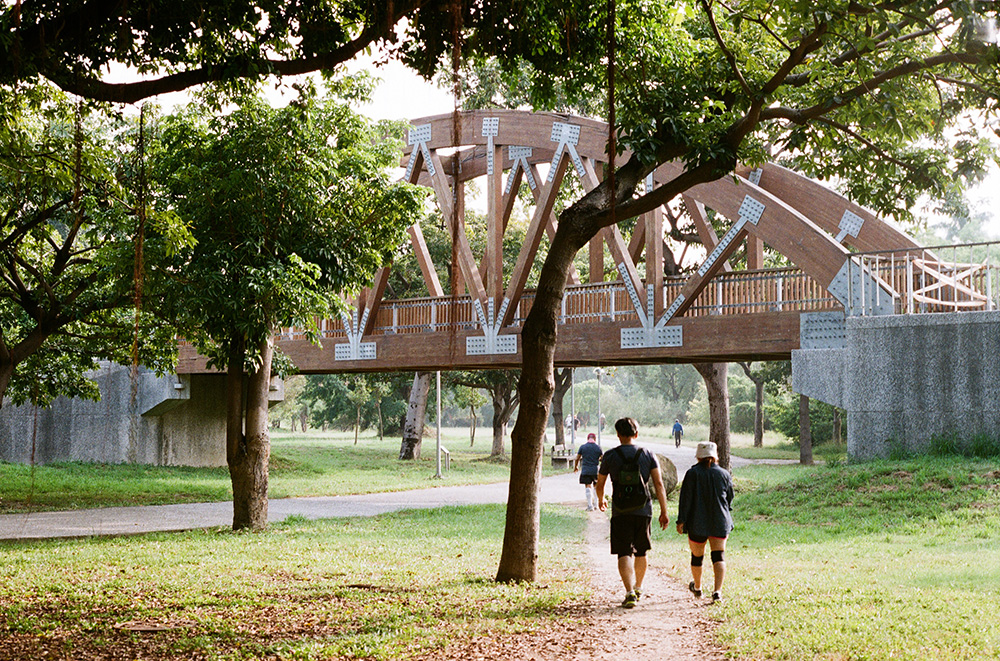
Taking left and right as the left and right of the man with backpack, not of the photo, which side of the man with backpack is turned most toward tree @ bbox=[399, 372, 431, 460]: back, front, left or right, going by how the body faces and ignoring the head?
front

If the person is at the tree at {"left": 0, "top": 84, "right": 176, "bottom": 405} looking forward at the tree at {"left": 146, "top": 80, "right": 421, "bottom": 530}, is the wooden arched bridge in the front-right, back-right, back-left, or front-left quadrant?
front-left

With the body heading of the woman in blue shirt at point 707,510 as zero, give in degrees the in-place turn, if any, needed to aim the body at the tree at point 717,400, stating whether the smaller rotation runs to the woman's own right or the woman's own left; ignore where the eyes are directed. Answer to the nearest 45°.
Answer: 0° — they already face it

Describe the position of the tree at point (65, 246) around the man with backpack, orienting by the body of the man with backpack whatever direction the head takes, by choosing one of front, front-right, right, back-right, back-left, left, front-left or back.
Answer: front-left

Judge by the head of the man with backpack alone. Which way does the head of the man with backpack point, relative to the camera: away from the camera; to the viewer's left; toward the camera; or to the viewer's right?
away from the camera

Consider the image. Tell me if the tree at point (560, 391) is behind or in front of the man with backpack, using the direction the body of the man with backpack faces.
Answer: in front

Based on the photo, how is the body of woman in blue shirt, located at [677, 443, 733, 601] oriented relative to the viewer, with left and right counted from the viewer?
facing away from the viewer

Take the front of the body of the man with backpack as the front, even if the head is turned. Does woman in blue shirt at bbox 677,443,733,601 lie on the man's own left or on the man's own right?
on the man's own right

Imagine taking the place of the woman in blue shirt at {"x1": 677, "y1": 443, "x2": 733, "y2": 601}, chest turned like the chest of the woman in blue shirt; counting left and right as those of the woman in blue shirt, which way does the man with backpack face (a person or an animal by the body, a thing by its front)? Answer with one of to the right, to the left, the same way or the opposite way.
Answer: the same way

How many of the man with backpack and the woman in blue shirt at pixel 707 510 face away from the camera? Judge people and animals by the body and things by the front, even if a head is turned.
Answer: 2

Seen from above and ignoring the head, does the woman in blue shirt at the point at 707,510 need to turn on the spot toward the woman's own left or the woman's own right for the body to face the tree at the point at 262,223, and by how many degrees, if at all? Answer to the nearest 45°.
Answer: approximately 45° to the woman's own left

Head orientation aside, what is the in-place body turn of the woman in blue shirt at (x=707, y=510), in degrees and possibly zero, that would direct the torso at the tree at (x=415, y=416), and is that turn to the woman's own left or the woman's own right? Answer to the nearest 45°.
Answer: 0° — they already face it

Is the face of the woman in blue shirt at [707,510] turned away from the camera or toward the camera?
away from the camera

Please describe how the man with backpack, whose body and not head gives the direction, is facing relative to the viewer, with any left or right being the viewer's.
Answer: facing away from the viewer
